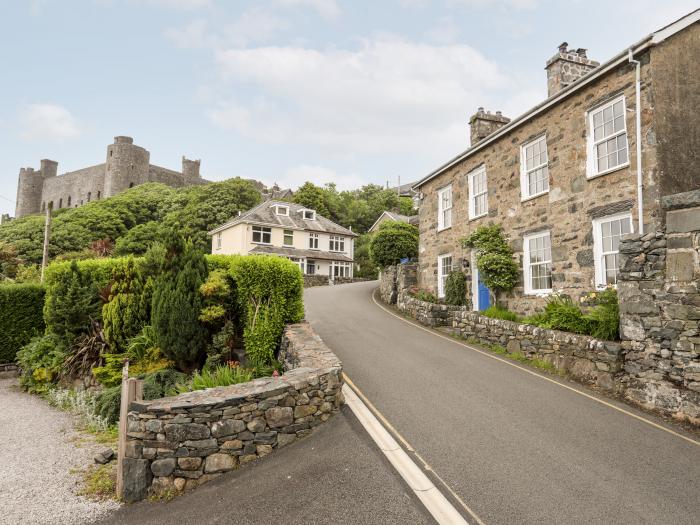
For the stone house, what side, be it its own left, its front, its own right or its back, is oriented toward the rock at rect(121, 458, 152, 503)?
front

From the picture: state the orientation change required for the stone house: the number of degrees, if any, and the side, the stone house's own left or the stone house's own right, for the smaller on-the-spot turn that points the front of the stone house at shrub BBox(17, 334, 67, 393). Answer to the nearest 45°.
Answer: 0° — it already faces it

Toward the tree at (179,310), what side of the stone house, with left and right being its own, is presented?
front

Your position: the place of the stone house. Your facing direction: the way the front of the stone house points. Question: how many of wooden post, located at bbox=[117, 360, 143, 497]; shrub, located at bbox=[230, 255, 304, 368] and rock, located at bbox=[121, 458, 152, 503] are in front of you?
3

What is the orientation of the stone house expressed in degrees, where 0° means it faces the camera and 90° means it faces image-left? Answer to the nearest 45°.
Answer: approximately 45°

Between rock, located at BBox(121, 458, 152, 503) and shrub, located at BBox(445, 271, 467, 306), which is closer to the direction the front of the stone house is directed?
the rock

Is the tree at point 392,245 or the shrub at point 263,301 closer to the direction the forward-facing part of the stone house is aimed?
the shrub

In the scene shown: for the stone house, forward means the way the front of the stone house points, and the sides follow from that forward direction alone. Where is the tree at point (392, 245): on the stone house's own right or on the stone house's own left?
on the stone house's own right
